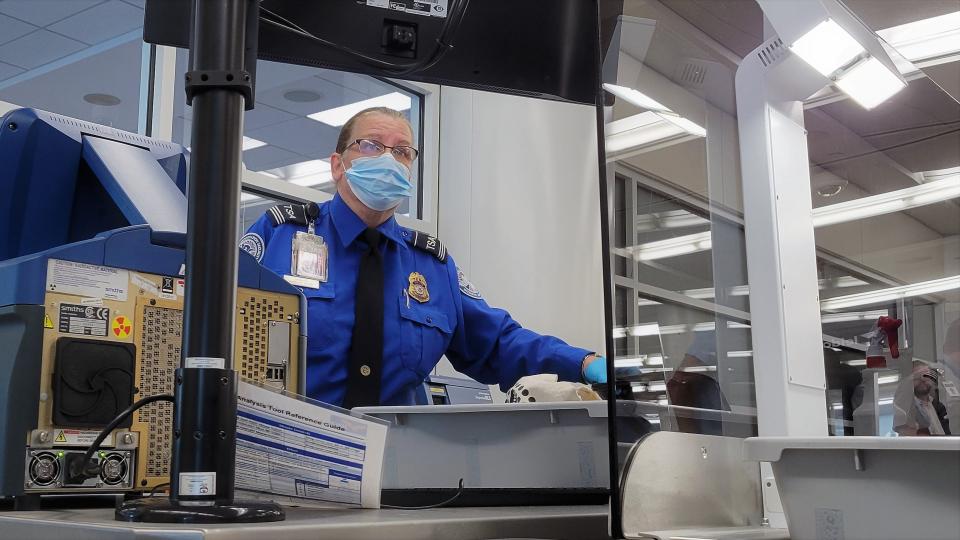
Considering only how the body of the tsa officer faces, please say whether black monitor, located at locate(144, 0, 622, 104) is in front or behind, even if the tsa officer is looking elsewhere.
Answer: in front

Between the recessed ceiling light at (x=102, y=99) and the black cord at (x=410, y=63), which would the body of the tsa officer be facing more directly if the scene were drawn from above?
the black cord

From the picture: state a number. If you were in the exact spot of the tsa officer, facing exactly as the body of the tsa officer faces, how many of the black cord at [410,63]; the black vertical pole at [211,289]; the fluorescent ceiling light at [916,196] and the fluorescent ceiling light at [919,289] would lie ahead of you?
2

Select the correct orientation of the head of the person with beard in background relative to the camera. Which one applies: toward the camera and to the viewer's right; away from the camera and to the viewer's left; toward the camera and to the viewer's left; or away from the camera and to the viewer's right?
toward the camera and to the viewer's left

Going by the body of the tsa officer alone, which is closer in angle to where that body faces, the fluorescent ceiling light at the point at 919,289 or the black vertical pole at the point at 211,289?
the black vertical pole

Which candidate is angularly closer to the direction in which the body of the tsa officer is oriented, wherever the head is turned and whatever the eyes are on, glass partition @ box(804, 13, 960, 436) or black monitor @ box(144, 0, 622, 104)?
the black monitor

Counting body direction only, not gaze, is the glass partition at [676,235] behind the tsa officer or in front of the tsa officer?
in front

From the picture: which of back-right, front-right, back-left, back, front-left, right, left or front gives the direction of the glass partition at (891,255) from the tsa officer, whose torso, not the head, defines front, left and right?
left

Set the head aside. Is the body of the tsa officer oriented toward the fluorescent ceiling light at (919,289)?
no

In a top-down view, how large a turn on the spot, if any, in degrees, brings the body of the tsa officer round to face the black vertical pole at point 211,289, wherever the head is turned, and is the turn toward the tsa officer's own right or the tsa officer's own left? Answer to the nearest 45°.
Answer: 0° — they already face it

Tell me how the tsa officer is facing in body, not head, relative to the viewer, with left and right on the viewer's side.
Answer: facing the viewer

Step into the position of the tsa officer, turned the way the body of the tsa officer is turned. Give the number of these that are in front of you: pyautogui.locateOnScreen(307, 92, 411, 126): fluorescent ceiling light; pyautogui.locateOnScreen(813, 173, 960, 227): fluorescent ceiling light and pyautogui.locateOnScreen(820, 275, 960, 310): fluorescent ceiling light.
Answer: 0

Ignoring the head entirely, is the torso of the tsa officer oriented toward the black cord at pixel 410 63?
yes

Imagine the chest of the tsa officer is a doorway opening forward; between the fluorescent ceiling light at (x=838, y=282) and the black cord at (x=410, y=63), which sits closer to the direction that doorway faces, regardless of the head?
the black cord

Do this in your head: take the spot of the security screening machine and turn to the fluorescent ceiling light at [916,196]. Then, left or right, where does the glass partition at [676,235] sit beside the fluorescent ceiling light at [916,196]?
right
